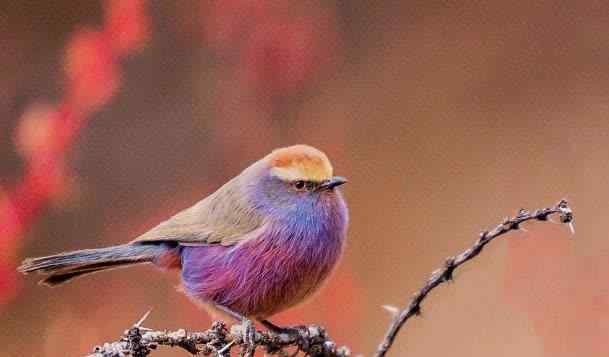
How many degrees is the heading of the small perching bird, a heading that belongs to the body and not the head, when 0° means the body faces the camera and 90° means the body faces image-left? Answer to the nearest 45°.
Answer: approximately 270°
